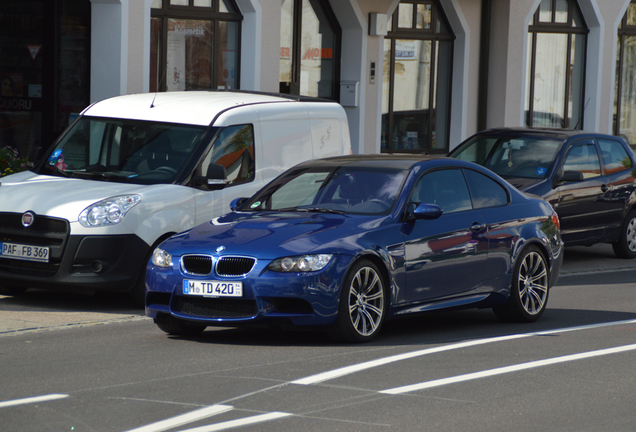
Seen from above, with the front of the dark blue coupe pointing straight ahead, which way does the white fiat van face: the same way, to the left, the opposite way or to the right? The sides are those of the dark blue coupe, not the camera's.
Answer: the same way

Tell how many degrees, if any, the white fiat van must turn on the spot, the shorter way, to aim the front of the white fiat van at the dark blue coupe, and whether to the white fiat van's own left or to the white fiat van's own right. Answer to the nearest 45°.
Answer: approximately 90° to the white fiat van's own left

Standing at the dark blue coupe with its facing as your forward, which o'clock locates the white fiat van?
The white fiat van is roughly at 3 o'clock from the dark blue coupe.

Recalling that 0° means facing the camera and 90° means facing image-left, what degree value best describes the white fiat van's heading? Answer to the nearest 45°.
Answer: approximately 45°

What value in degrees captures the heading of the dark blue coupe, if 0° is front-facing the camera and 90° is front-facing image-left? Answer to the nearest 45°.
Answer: approximately 45°

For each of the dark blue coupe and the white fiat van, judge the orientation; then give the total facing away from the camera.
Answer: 0
